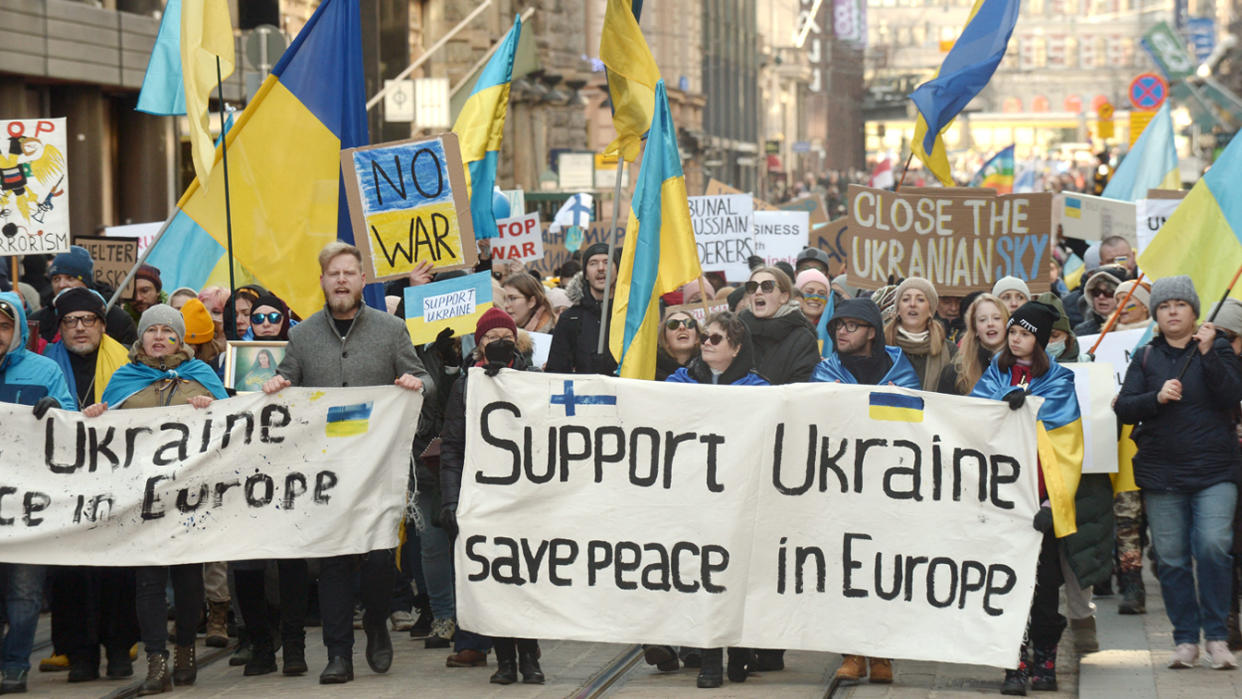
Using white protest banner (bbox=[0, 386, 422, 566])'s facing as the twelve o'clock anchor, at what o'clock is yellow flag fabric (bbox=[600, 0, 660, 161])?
The yellow flag fabric is roughly at 8 o'clock from the white protest banner.

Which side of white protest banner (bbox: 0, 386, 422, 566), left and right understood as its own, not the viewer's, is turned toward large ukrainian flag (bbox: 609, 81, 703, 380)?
left

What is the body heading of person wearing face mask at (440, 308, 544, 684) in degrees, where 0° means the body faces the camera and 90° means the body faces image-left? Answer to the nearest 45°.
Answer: approximately 0°

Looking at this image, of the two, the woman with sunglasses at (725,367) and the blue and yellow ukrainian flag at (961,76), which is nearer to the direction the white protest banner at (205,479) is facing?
the woman with sunglasses

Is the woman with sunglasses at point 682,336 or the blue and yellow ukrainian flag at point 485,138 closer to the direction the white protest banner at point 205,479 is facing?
the woman with sunglasses

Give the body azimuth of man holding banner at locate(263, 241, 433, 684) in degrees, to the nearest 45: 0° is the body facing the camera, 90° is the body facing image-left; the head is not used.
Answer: approximately 0°

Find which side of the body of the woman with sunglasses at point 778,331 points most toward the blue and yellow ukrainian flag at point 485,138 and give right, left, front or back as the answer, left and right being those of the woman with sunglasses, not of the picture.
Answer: right

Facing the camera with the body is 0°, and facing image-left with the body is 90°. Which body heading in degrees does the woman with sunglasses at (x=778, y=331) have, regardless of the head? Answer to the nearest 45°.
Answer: approximately 45°

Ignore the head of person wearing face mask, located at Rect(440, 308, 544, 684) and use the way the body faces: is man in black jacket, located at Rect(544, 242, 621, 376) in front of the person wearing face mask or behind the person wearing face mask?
behind

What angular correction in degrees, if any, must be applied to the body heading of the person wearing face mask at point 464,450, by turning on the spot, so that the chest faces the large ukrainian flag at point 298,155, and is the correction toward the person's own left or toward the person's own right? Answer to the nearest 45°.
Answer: approximately 135° to the person's own right

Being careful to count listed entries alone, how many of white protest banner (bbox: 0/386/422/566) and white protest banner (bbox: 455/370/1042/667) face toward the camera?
2

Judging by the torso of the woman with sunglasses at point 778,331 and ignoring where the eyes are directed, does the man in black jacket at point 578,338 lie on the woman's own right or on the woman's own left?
on the woman's own right

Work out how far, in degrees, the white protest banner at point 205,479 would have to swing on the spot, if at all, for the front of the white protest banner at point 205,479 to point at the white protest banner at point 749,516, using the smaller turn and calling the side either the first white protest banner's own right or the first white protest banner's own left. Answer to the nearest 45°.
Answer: approximately 90° to the first white protest banner's own left
